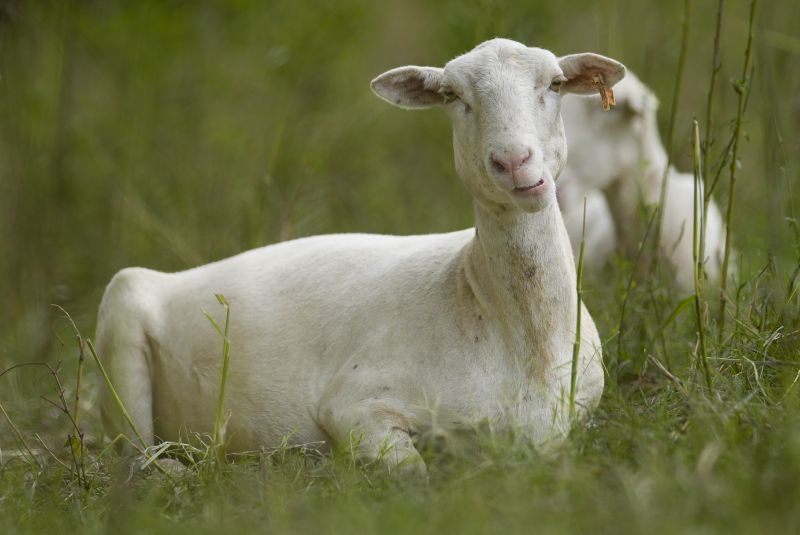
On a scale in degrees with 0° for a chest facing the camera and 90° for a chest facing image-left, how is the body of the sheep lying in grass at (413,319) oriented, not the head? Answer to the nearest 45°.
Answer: approximately 315°

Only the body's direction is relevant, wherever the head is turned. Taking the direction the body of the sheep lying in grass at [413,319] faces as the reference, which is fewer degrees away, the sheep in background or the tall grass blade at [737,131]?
the tall grass blade

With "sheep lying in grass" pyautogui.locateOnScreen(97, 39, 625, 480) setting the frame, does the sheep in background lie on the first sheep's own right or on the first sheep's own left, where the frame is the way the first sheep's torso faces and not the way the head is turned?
on the first sheep's own left

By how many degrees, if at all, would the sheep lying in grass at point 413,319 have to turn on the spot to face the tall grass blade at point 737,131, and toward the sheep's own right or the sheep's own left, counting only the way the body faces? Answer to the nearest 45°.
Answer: approximately 45° to the sheep's own left
